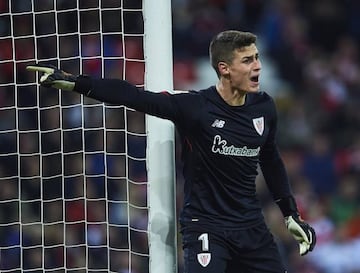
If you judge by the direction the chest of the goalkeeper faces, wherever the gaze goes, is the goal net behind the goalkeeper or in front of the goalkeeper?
behind

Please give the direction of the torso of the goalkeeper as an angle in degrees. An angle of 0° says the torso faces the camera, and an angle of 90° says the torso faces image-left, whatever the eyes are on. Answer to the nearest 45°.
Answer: approximately 315°
